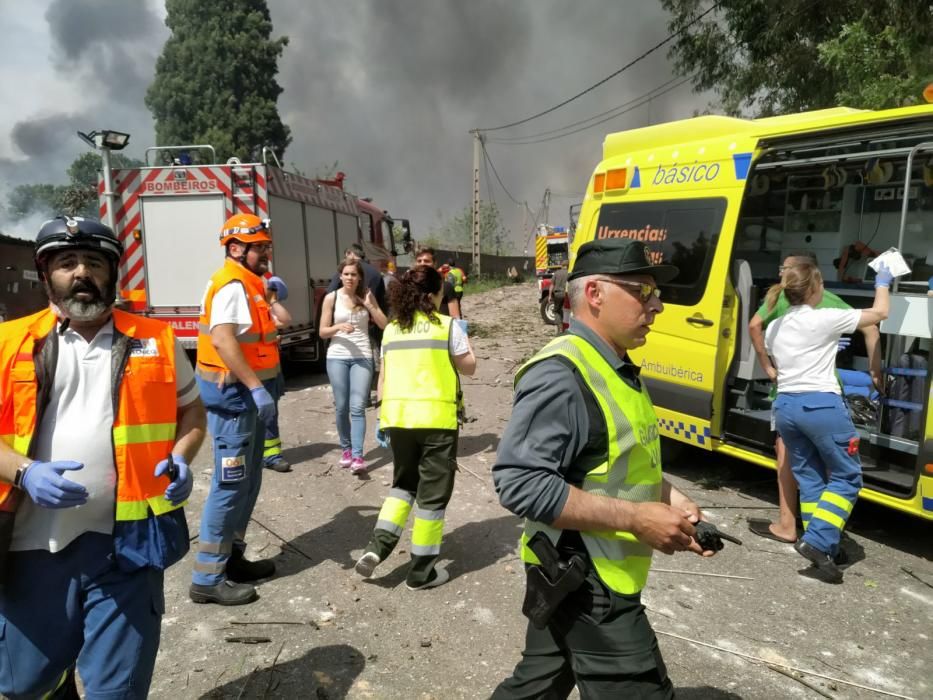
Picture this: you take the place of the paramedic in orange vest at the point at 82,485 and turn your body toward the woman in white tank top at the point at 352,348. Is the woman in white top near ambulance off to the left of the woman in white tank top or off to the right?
right

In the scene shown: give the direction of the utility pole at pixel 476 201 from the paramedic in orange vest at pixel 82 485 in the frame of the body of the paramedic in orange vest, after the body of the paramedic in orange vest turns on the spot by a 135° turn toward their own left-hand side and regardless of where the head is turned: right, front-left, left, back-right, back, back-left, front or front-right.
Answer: front

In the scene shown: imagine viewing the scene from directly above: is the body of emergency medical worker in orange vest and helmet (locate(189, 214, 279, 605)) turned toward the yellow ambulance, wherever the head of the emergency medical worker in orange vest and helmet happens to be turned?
yes

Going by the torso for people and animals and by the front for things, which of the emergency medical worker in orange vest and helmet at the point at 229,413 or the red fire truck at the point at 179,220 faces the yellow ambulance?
the emergency medical worker in orange vest and helmet

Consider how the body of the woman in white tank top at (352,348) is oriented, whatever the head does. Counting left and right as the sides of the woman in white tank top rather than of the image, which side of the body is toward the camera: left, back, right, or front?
front

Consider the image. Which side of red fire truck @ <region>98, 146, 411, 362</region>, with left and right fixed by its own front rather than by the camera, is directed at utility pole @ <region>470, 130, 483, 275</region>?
front

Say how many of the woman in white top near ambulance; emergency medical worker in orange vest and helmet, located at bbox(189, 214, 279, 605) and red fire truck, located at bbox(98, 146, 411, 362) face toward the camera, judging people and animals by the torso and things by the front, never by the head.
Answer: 0

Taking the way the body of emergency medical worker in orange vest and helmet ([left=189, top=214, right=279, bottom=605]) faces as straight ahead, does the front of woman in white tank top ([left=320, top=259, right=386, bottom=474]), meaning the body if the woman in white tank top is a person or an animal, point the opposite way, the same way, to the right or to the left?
to the right

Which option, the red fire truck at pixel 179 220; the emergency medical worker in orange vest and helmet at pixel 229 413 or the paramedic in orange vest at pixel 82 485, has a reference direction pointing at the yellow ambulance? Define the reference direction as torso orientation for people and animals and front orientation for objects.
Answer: the emergency medical worker in orange vest and helmet at pixel 229 413

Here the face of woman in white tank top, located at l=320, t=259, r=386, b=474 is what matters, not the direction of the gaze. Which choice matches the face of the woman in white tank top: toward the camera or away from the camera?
toward the camera

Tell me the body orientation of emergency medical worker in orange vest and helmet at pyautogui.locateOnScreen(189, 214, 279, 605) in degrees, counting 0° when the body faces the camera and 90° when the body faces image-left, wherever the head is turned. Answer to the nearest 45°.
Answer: approximately 270°

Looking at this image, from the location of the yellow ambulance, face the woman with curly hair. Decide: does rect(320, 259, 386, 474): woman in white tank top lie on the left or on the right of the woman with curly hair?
right

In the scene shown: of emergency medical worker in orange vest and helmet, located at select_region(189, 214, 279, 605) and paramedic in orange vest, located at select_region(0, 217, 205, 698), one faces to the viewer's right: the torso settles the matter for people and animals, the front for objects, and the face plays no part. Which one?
emergency medical worker in orange vest and helmet, located at select_region(189, 214, 279, 605)

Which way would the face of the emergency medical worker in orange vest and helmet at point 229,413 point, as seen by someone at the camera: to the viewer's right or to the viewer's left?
to the viewer's right

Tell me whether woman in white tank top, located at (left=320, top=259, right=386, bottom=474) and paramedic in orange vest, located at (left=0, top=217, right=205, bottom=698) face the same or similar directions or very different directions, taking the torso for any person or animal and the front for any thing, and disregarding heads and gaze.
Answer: same or similar directions

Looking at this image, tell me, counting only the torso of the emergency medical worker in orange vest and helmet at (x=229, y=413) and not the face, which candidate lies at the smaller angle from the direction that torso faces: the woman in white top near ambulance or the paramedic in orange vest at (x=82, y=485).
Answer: the woman in white top near ambulance

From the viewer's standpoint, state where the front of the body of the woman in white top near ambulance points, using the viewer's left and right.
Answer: facing away from the viewer and to the right of the viewer

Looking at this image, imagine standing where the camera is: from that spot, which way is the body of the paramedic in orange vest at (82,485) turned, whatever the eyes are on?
toward the camera

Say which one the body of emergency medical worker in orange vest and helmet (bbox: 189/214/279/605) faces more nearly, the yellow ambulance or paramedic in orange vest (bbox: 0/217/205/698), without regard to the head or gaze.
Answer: the yellow ambulance

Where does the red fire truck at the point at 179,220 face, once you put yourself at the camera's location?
facing away from the viewer and to the right of the viewer

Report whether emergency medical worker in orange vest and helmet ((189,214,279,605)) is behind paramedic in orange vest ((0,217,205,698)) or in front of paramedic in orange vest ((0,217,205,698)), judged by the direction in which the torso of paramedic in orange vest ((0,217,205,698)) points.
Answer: behind
